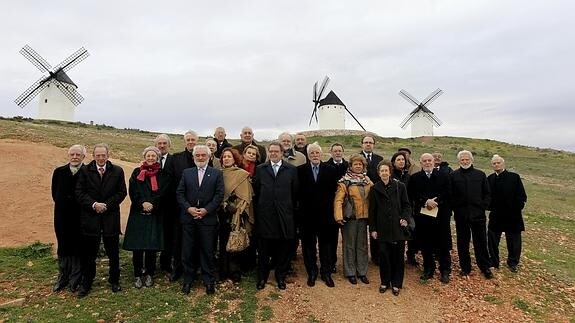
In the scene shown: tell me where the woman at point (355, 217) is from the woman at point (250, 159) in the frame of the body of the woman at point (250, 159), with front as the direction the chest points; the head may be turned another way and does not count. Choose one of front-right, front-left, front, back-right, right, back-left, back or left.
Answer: left

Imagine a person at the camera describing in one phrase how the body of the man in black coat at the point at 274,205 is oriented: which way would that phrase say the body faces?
toward the camera

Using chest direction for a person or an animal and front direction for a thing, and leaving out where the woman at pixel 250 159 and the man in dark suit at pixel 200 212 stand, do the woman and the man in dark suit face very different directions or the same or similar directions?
same or similar directions

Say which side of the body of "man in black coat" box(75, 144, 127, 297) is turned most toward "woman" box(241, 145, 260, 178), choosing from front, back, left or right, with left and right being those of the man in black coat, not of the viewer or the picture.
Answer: left

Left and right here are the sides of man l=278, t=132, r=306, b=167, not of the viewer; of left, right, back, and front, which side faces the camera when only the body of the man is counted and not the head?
front

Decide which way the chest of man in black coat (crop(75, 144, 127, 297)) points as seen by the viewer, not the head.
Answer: toward the camera

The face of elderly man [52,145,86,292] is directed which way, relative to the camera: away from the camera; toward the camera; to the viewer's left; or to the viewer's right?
toward the camera

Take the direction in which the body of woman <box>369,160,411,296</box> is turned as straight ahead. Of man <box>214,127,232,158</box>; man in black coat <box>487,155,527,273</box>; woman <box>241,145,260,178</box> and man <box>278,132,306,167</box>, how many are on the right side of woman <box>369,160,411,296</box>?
3

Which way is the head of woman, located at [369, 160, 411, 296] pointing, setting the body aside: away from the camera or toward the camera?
toward the camera

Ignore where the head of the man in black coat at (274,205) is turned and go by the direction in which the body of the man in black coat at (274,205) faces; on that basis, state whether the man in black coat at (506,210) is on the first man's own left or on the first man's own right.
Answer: on the first man's own left

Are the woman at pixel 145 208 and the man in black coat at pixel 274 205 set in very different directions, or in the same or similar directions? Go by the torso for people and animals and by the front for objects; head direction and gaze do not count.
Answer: same or similar directions

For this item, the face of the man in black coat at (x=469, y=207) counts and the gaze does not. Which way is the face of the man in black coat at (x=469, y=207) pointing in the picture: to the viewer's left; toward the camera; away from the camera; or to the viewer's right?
toward the camera

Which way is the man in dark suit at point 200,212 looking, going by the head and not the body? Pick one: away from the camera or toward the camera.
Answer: toward the camera
